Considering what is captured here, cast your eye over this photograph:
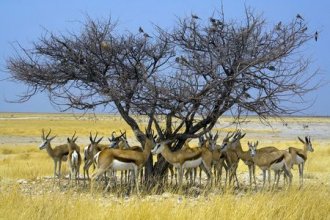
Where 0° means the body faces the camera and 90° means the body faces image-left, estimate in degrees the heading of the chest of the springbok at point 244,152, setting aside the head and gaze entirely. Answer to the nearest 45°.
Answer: approximately 90°

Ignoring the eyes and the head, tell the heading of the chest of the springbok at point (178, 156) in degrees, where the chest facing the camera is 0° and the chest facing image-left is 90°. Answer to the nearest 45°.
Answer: approximately 90°

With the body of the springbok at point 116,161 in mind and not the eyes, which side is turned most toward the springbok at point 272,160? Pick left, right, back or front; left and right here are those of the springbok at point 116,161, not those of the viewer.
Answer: front

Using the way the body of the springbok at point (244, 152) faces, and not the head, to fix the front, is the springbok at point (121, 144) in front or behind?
in front

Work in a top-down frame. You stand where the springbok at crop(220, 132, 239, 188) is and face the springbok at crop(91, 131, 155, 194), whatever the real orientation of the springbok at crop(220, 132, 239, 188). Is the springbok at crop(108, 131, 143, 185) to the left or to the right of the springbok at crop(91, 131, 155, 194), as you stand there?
right

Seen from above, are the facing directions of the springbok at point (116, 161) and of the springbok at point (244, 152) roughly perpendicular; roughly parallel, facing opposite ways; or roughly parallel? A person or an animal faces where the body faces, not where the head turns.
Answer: roughly parallel, facing opposite ways

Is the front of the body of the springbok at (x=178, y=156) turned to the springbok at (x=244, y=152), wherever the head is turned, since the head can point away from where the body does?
no

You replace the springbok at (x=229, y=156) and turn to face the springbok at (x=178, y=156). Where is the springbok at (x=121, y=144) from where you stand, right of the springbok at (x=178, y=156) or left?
right

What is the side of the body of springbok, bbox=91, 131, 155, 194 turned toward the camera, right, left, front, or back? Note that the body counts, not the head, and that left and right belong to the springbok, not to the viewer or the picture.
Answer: right

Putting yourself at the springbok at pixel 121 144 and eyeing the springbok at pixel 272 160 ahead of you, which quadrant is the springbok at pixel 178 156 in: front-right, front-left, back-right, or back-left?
front-right
